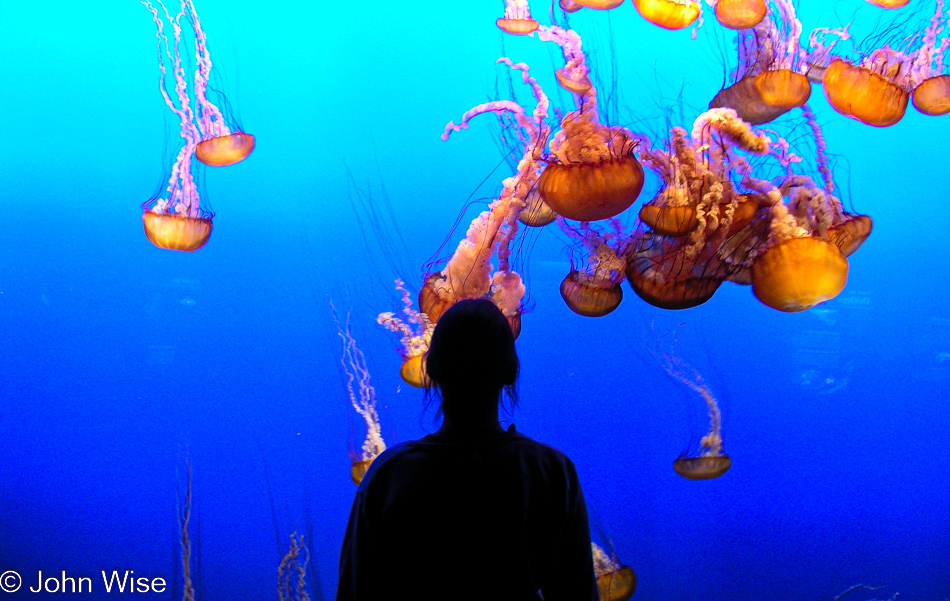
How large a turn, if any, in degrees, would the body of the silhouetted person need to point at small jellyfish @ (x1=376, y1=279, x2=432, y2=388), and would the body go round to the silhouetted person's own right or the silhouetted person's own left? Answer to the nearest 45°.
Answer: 0° — they already face it

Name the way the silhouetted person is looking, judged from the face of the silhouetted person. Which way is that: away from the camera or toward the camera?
away from the camera

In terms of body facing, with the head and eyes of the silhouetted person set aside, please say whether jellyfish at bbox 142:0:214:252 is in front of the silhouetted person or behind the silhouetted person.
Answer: in front

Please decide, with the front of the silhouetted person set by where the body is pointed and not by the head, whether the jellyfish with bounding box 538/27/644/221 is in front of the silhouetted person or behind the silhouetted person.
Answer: in front

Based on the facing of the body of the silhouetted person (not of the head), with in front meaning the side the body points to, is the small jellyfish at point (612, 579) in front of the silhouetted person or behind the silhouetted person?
in front

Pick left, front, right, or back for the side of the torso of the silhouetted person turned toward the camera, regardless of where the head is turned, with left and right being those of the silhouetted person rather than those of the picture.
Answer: back
